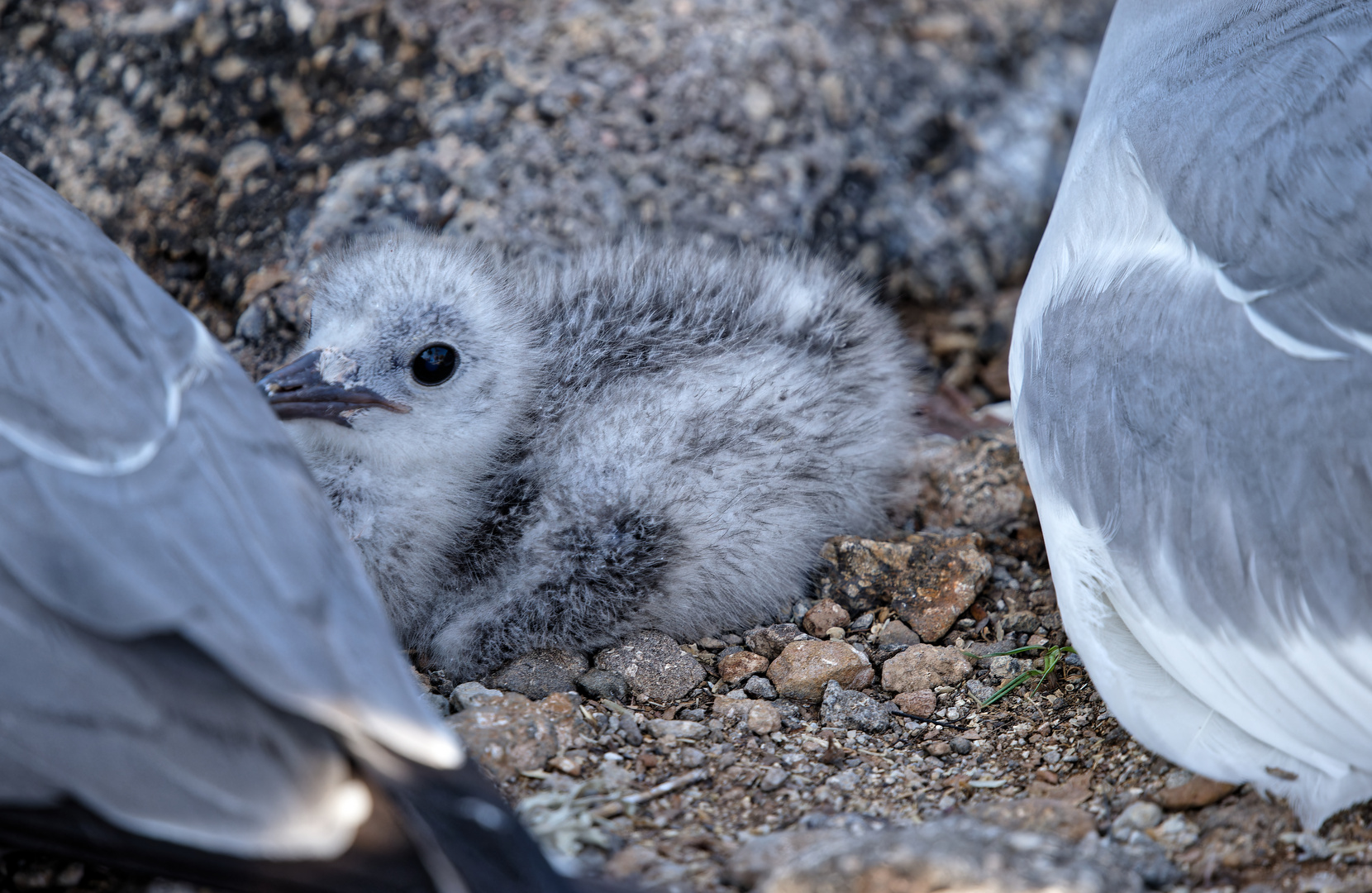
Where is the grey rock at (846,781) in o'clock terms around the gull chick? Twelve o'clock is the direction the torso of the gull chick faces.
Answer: The grey rock is roughly at 8 o'clock from the gull chick.

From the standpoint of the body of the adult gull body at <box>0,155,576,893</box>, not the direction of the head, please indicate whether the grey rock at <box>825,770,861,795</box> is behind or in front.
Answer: behind

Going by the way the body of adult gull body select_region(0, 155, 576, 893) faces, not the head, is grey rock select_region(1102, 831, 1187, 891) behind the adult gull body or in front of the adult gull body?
behind

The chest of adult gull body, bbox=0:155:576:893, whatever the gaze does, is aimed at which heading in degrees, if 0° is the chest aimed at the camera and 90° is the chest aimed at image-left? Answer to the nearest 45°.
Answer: approximately 90°

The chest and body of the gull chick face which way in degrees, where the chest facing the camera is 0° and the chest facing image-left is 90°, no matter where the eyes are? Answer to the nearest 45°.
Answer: approximately 90°

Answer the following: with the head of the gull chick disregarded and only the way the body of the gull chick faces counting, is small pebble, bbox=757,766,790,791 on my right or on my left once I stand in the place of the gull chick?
on my left

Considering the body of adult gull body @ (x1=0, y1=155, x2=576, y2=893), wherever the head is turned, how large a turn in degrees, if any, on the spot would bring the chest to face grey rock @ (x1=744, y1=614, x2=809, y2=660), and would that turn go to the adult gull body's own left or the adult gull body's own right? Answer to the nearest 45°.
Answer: approximately 135° to the adult gull body's own right
